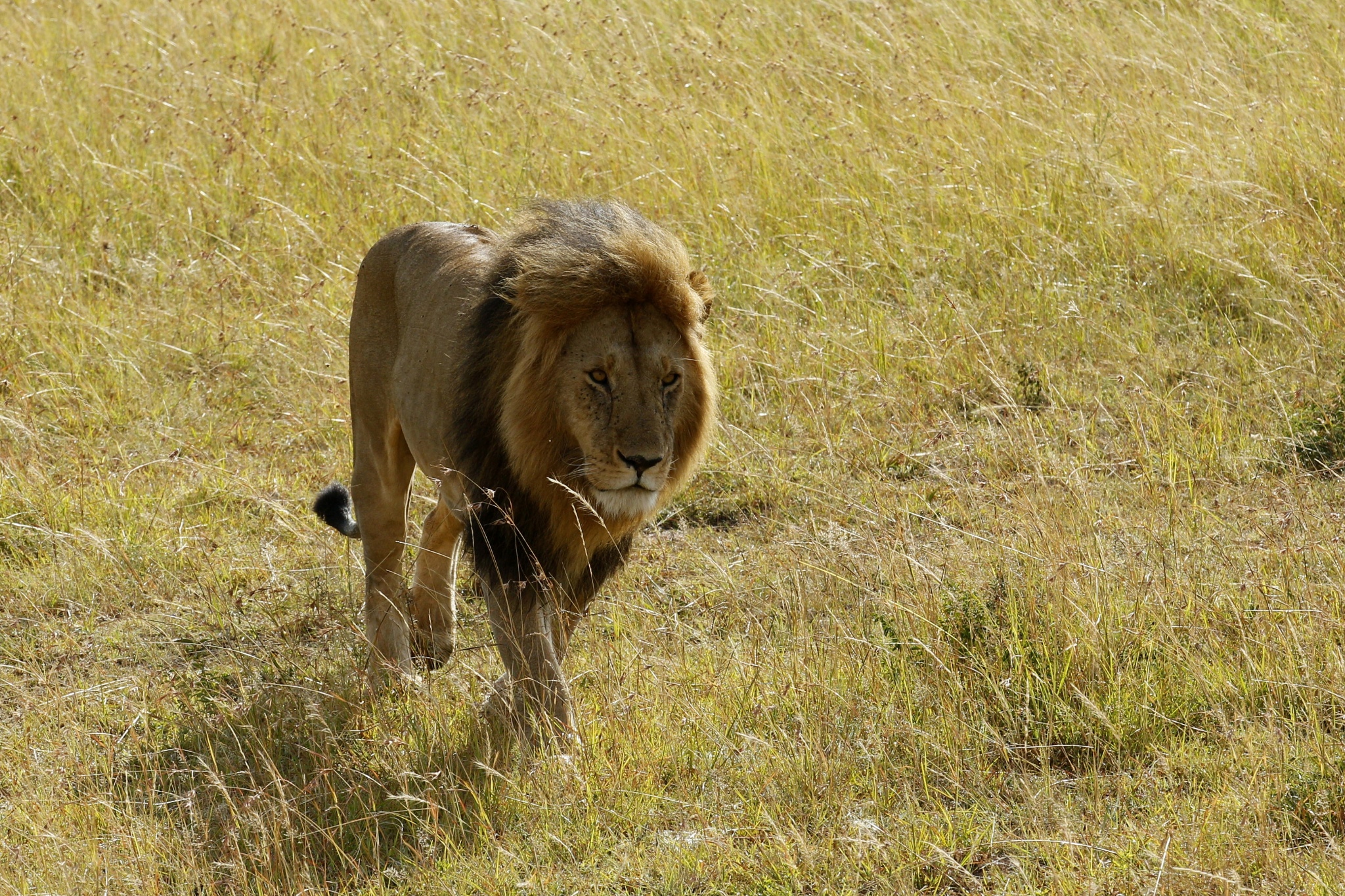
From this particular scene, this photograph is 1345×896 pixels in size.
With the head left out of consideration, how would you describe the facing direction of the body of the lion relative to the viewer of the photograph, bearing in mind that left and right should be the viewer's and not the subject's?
facing the viewer and to the right of the viewer
